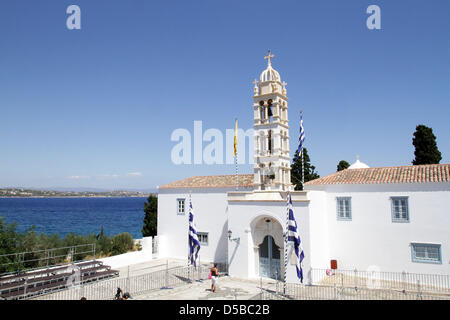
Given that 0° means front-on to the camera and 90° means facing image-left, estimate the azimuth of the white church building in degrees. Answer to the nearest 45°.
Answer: approximately 0°

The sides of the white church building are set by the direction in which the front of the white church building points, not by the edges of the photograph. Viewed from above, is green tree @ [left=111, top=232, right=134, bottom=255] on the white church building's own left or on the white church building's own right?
on the white church building's own right

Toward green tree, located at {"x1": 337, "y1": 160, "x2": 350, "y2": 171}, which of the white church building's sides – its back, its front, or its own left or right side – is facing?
back

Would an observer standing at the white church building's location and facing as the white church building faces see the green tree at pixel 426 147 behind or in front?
behind

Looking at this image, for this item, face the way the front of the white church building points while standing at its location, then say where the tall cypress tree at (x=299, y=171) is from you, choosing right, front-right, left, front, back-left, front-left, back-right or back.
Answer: back

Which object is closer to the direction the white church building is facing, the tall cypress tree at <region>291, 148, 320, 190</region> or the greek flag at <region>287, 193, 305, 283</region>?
the greek flag

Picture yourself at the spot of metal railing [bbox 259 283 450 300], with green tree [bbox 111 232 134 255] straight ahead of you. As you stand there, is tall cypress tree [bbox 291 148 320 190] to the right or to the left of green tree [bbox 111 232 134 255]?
right

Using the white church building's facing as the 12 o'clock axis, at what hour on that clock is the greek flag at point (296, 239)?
The greek flag is roughly at 1 o'clock from the white church building.

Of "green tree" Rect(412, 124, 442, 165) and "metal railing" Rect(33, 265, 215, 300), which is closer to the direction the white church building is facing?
the metal railing

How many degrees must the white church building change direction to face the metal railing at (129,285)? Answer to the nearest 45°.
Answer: approximately 90° to its right

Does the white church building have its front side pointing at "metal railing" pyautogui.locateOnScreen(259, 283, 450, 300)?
yes
